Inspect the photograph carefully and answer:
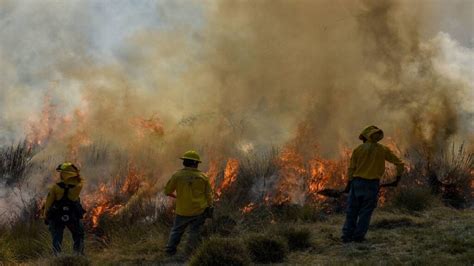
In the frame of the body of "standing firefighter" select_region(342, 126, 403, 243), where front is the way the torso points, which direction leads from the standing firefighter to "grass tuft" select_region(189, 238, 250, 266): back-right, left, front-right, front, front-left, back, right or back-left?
back-left

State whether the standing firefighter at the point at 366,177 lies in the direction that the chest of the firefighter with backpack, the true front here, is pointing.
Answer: no

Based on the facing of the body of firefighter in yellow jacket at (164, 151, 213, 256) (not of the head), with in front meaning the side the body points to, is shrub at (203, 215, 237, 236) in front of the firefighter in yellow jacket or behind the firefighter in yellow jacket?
in front

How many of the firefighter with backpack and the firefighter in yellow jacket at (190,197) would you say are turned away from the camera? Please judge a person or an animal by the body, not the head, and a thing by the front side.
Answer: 2

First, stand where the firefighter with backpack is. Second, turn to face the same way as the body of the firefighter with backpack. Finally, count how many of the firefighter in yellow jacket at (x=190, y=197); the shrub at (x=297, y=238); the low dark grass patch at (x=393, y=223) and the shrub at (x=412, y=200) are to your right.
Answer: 4

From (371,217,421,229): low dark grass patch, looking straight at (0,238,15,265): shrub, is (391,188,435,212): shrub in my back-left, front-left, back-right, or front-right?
back-right

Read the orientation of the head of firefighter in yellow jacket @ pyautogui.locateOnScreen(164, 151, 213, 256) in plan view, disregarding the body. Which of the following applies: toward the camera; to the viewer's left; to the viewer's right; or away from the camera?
away from the camera

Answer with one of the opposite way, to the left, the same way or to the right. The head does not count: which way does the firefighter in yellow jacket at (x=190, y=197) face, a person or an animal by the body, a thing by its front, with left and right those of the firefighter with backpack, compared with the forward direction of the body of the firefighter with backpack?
the same way

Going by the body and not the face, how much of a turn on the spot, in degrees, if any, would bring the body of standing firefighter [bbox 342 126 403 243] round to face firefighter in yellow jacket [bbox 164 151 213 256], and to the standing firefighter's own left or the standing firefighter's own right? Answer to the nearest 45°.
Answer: approximately 90° to the standing firefighter's own left

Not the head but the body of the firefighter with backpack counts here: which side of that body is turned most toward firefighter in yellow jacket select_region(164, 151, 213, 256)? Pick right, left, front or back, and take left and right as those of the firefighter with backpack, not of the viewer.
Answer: right

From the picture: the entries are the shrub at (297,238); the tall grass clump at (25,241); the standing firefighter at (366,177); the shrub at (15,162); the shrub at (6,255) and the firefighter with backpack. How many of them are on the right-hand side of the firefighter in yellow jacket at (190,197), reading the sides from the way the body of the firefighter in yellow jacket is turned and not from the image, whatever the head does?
2

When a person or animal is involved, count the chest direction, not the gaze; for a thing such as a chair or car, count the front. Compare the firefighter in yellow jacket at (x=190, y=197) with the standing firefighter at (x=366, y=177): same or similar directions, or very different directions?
same or similar directions

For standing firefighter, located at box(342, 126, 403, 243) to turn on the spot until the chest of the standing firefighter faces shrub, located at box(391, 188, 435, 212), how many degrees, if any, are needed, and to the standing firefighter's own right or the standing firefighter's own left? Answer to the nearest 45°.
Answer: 0° — they already face it

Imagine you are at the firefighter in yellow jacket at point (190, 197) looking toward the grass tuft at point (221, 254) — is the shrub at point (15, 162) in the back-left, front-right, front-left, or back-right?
back-right

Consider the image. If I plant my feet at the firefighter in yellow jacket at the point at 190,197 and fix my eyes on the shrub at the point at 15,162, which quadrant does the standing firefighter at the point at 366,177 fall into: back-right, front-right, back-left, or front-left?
back-right

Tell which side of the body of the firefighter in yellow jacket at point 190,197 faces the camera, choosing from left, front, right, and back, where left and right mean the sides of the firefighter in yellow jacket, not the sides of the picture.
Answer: back

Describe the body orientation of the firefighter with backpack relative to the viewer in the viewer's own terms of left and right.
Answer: facing away from the viewer

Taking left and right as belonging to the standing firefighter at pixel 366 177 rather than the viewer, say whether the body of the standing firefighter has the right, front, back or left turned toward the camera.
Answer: back

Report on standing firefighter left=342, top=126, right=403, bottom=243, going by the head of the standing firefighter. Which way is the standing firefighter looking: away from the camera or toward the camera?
away from the camera
